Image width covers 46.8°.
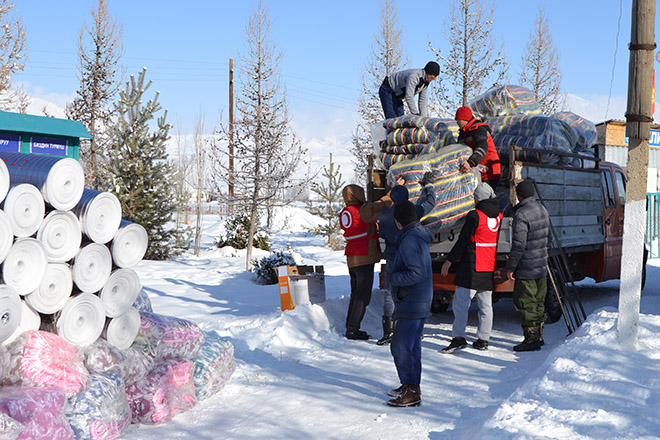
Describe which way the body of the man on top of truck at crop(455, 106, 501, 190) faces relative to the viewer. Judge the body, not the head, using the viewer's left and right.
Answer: facing to the left of the viewer

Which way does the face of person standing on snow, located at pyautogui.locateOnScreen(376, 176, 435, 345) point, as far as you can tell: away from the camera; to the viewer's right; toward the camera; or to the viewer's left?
away from the camera

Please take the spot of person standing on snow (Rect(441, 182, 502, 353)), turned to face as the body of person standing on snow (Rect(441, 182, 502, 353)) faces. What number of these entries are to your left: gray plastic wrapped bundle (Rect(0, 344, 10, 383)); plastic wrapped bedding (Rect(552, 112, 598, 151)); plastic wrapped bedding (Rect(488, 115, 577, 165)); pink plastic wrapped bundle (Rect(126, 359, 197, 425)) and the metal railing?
2

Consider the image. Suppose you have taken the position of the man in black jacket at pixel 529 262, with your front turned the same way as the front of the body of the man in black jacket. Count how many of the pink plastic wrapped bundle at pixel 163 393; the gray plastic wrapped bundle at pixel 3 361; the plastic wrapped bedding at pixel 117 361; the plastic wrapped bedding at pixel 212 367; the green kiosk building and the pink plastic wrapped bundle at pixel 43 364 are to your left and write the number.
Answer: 6

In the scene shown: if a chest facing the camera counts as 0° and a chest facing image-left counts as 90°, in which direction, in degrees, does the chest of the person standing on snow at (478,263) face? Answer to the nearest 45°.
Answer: approximately 135°

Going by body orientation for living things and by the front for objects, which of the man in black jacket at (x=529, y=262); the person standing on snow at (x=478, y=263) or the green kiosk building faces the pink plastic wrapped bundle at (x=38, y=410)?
the green kiosk building

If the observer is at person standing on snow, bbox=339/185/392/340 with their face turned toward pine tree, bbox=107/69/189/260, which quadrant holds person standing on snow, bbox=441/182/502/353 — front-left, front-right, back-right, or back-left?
back-right

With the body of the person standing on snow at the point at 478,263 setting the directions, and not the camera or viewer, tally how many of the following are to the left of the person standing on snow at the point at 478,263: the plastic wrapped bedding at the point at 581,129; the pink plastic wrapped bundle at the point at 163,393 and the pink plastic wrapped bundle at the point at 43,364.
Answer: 2

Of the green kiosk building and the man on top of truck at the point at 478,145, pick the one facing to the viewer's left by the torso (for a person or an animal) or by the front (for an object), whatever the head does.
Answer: the man on top of truck

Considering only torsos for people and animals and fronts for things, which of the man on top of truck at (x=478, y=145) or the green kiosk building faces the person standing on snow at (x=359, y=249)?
the man on top of truck

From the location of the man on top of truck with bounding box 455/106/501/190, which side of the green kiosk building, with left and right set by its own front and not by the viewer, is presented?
left

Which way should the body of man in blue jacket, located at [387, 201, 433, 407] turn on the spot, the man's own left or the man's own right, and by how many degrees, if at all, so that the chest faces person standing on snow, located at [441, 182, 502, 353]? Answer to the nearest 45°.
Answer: approximately 90° to the man's own right

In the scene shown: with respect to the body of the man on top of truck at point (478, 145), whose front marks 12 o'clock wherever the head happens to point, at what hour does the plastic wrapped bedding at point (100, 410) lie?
The plastic wrapped bedding is roughly at 10 o'clock from the man on top of truck.

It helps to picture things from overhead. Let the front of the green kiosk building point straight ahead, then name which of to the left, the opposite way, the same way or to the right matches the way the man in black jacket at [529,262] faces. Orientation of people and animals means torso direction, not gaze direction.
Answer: the opposite way

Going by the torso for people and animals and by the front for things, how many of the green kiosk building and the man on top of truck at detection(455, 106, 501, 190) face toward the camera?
1
